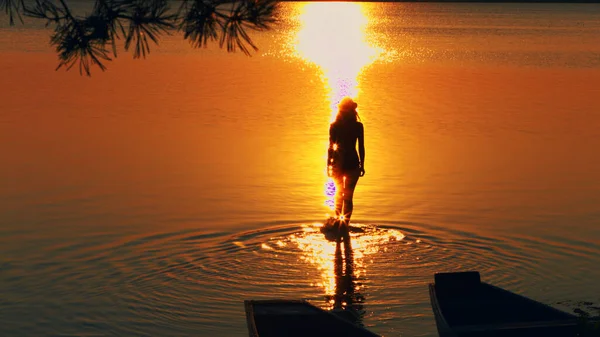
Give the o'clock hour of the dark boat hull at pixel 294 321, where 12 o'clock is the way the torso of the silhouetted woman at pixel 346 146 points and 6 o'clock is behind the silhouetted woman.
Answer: The dark boat hull is roughly at 6 o'clock from the silhouetted woman.

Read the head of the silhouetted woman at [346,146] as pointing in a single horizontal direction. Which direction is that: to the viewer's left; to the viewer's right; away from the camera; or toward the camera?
away from the camera

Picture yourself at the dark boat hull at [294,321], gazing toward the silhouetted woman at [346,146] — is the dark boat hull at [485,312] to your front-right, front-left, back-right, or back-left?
front-right

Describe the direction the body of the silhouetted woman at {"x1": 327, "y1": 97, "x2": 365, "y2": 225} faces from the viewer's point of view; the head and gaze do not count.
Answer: away from the camera

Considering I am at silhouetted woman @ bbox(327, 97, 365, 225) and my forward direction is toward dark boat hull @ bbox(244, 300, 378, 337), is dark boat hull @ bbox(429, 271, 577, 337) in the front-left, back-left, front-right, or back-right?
front-left

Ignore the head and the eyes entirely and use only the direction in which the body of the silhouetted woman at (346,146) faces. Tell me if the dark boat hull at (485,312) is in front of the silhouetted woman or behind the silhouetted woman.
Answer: behind
